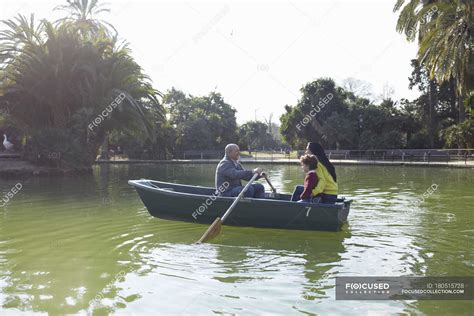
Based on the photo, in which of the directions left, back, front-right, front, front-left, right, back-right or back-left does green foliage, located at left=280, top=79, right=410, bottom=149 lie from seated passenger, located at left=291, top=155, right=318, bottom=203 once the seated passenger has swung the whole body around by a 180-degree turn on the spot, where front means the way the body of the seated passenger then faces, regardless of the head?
left

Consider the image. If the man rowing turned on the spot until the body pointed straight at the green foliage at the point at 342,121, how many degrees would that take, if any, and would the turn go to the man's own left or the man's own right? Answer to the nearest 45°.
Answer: approximately 90° to the man's own left

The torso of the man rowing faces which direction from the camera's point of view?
to the viewer's right

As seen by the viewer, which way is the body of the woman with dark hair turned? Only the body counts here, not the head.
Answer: to the viewer's left

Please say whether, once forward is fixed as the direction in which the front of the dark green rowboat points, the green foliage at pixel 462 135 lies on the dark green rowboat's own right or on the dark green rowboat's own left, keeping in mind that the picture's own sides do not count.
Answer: on the dark green rowboat's own right

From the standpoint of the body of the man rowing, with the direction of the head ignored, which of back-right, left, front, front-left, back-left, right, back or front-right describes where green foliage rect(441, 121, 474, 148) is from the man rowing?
front-left

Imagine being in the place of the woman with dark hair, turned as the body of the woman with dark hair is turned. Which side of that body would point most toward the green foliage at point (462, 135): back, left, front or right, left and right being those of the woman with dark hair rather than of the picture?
right

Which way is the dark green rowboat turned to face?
to the viewer's left

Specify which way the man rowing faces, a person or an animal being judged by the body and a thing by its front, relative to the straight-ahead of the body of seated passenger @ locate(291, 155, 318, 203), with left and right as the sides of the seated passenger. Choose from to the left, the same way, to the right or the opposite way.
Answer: the opposite way

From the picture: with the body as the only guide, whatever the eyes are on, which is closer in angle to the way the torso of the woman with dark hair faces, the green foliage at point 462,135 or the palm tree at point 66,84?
the palm tree

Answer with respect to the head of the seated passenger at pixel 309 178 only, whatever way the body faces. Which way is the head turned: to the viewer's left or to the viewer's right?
to the viewer's left

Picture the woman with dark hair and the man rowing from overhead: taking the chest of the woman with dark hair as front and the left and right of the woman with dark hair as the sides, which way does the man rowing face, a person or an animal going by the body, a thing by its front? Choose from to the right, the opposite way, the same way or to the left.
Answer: the opposite way

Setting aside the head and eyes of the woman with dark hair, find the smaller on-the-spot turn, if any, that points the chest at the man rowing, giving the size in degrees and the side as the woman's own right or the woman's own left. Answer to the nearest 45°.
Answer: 0° — they already face them

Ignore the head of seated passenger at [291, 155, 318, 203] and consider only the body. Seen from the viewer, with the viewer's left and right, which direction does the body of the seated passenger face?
facing to the left of the viewer
